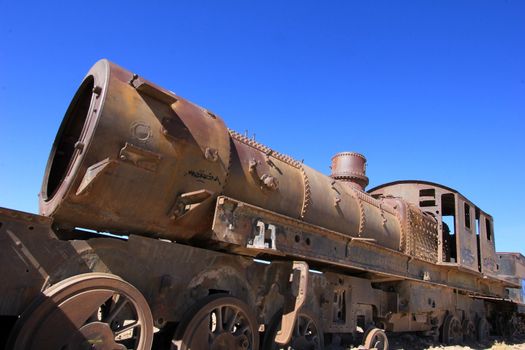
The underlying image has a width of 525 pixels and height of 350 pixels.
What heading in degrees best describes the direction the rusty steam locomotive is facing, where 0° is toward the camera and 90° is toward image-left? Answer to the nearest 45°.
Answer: approximately 45°
